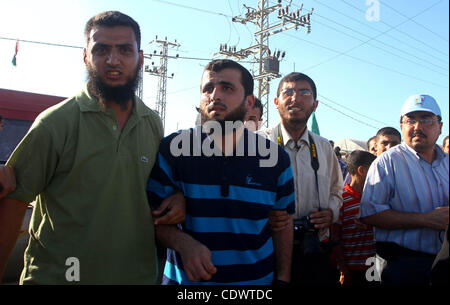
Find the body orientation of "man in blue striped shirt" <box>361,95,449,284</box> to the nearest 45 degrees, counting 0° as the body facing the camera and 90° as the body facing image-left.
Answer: approximately 315°

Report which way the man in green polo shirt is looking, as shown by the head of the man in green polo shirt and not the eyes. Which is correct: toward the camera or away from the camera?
toward the camera

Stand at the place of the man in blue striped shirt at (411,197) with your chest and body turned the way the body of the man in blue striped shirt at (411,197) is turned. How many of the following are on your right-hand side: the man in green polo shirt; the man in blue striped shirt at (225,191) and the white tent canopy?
2

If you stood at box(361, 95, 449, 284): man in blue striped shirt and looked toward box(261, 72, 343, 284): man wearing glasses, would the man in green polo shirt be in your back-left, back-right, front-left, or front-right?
front-left

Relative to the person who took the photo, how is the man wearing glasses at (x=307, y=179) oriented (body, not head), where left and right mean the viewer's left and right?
facing the viewer

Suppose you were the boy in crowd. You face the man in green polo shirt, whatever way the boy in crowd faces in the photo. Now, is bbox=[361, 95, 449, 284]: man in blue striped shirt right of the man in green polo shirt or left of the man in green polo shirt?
left

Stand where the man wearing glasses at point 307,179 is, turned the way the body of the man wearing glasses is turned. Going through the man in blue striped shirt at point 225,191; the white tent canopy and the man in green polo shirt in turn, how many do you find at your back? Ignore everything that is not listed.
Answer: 1

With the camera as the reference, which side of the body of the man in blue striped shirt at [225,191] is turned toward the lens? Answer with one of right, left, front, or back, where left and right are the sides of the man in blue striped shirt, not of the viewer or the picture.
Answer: front

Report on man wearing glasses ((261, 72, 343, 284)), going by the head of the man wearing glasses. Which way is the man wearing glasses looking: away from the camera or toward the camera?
toward the camera

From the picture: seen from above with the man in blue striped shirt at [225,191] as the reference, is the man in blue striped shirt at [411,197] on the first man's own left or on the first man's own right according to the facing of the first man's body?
on the first man's own left

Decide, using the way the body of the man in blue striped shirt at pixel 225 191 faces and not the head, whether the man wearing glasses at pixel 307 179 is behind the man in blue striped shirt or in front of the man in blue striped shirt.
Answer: behind
